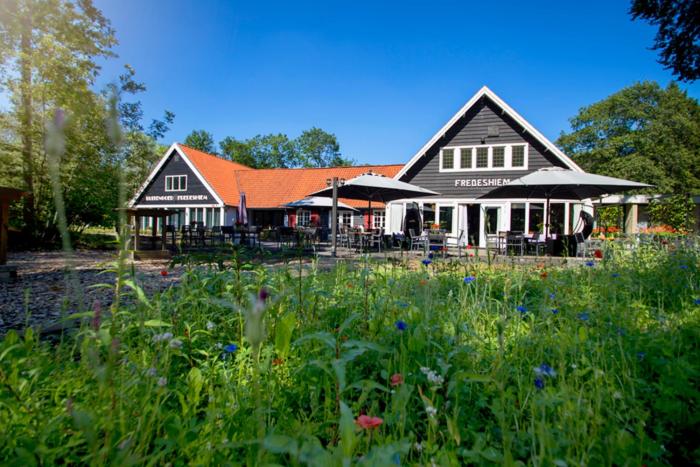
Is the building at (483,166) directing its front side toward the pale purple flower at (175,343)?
yes

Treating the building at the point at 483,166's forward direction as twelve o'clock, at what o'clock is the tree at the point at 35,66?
The tree is roughly at 2 o'clock from the building.

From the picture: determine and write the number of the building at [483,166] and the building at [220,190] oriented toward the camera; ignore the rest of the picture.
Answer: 2

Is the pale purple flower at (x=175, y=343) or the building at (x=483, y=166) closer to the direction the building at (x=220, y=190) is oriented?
the pale purple flower

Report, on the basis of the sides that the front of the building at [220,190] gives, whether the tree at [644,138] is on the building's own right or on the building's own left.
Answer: on the building's own left

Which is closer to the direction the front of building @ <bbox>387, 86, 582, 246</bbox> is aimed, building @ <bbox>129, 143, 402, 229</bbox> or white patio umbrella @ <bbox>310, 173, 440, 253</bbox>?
the white patio umbrella

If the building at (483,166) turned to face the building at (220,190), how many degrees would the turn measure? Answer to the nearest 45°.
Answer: approximately 90° to its right

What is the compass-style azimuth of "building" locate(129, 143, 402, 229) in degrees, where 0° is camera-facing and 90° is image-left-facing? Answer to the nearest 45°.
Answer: approximately 0°

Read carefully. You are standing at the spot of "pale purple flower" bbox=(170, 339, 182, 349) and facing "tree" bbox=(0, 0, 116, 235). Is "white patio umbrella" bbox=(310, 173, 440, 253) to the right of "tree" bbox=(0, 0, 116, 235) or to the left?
right

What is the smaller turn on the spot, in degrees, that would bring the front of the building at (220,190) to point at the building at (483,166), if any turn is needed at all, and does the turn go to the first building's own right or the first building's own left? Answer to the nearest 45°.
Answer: approximately 45° to the first building's own left
